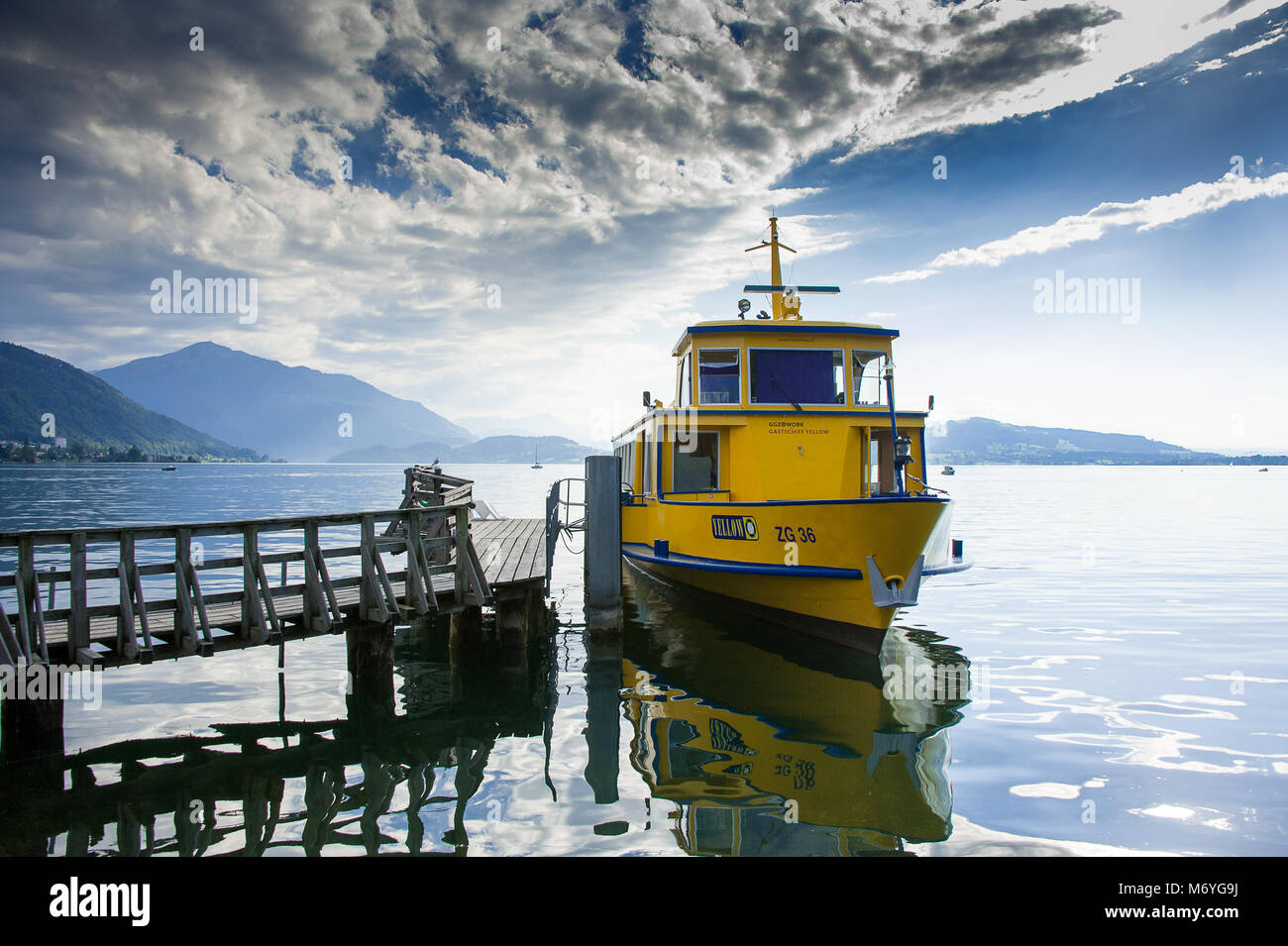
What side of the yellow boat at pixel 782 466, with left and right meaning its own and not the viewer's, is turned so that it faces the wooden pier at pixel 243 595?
right

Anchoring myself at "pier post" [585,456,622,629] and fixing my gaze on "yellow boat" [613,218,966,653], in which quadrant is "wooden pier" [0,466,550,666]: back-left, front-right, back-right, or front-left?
back-left

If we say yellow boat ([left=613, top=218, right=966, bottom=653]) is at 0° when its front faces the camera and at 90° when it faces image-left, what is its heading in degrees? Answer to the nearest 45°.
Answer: approximately 315°

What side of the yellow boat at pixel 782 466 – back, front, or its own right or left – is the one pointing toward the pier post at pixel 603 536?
right
